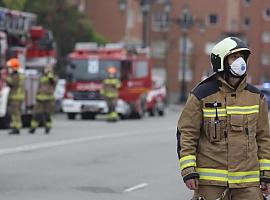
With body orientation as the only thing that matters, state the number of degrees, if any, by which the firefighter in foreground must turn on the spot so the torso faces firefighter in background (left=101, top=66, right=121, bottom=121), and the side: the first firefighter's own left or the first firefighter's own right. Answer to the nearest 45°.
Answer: approximately 180°

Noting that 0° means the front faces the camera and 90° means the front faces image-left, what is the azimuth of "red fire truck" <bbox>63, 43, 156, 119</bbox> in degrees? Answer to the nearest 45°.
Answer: approximately 45°

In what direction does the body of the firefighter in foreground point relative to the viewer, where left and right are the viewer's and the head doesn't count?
facing the viewer

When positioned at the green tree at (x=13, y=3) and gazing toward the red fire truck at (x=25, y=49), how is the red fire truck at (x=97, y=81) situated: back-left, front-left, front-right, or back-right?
front-left
